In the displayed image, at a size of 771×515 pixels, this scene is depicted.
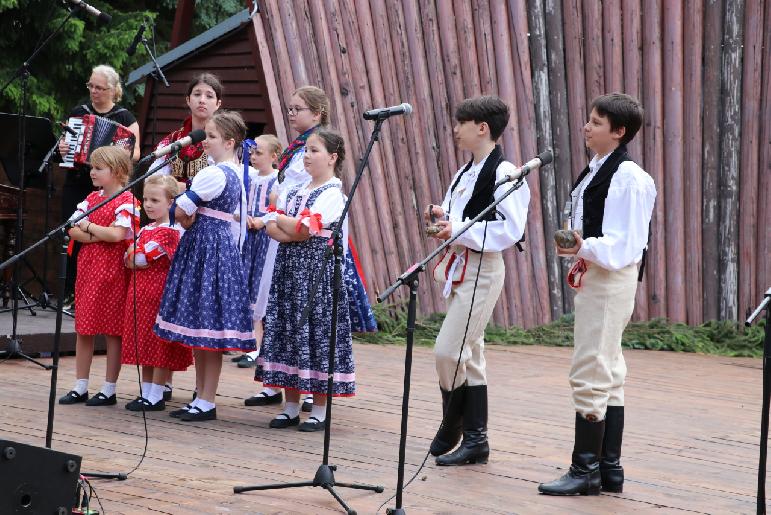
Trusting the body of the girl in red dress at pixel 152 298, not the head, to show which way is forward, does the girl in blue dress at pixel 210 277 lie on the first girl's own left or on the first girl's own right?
on the first girl's own left

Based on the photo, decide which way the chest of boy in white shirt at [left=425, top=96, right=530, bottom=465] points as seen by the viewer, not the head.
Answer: to the viewer's left

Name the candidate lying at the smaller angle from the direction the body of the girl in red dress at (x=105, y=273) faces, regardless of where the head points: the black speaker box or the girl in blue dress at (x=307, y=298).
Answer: the black speaker box

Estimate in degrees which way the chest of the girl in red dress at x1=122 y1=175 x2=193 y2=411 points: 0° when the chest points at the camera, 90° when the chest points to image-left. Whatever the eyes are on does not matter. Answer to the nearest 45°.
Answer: approximately 45°

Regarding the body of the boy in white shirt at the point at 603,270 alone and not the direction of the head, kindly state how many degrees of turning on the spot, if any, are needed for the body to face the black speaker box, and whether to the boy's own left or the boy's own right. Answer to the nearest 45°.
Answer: approximately 45° to the boy's own left

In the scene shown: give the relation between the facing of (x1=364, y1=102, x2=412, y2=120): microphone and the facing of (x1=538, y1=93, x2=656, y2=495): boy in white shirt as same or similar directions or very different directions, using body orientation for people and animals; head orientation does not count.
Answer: very different directions

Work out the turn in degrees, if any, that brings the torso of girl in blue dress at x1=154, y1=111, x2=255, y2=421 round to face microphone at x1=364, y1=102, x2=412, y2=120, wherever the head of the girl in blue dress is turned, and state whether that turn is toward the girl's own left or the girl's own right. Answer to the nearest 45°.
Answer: approximately 135° to the girl's own left

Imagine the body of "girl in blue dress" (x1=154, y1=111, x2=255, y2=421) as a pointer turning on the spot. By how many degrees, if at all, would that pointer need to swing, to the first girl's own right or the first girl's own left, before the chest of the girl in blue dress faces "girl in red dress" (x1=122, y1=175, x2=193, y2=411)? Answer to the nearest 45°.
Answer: approximately 45° to the first girl's own right

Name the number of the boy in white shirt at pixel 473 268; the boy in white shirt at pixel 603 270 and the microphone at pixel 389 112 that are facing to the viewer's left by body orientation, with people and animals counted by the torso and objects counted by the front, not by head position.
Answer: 2

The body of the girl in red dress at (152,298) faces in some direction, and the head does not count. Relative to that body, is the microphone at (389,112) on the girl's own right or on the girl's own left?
on the girl's own left
